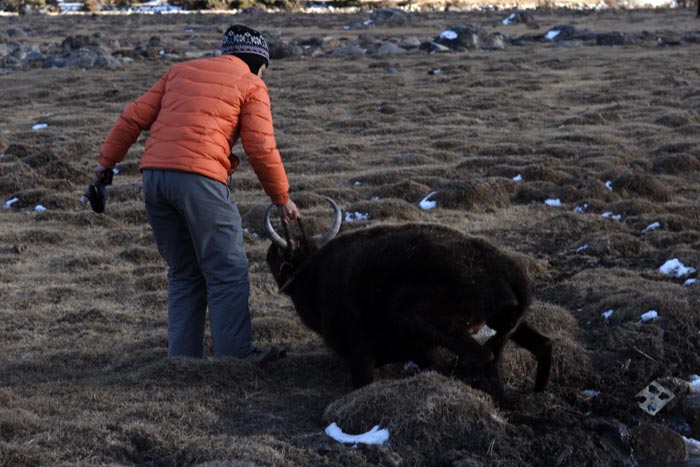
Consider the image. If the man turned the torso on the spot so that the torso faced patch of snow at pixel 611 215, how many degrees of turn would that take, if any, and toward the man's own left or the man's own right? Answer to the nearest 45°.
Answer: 0° — they already face it

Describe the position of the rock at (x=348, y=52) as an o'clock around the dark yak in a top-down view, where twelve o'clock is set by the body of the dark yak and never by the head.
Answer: The rock is roughly at 3 o'clock from the dark yak.

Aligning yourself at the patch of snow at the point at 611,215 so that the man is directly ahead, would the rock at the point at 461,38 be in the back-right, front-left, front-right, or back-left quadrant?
back-right

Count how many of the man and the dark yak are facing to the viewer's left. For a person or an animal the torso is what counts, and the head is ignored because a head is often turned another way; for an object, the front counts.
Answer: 1

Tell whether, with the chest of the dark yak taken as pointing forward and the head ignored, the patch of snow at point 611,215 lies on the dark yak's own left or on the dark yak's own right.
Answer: on the dark yak's own right

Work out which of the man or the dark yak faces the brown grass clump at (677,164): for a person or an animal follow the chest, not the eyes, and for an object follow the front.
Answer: the man

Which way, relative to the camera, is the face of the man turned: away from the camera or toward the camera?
away from the camera

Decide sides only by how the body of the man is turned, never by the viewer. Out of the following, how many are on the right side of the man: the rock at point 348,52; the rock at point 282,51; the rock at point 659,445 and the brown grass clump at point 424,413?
2

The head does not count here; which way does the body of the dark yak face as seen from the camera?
to the viewer's left

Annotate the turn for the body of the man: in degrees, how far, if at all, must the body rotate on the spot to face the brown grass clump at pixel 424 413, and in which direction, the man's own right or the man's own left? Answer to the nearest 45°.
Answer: approximately 90° to the man's own right

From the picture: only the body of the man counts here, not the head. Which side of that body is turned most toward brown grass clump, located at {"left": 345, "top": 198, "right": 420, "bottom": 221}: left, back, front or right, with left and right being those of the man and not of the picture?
front

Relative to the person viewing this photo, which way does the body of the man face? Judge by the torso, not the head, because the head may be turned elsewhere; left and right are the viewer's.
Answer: facing away from the viewer and to the right of the viewer

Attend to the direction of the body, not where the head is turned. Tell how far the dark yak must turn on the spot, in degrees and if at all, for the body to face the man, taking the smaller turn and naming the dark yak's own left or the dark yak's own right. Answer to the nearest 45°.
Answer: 0° — it already faces them

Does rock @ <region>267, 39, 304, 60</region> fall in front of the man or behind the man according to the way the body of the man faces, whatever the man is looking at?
in front

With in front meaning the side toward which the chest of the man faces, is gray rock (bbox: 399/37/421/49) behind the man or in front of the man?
in front
